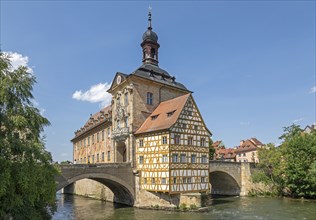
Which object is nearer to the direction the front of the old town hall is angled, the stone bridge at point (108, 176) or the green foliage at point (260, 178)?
the stone bridge

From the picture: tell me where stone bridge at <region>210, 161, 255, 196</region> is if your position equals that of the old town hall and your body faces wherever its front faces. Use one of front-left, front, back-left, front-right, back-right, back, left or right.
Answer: back

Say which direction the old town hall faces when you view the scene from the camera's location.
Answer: facing the viewer and to the left of the viewer

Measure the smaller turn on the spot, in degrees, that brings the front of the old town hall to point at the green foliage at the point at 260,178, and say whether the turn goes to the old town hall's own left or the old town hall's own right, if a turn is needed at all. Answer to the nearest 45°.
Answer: approximately 180°

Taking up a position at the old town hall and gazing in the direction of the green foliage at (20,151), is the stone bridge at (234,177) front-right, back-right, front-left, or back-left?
back-left

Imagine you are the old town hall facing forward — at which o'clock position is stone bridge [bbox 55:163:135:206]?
The stone bridge is roughly at 1 o'clock from the old town hall.

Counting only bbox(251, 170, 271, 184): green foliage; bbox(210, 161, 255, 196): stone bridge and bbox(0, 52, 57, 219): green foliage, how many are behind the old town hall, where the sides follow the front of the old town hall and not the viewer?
2

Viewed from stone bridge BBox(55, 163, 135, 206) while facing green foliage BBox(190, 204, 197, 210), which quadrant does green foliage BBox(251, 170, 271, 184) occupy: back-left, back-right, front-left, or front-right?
front-left

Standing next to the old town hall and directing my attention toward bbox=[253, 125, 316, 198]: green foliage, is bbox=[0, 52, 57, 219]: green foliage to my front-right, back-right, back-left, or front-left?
back-right
